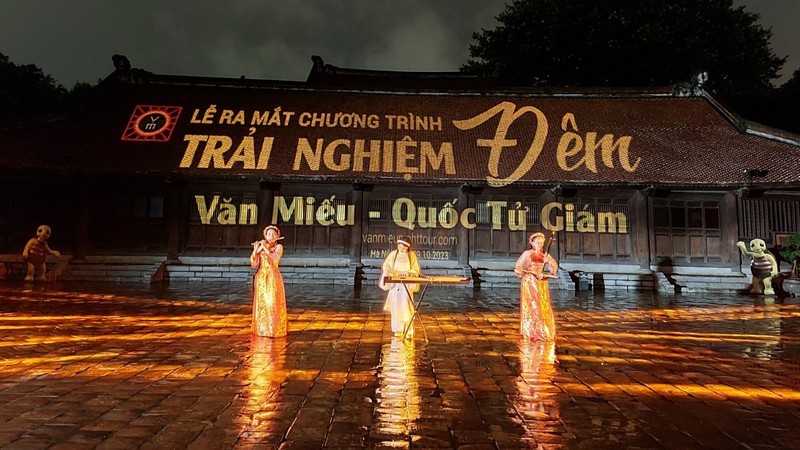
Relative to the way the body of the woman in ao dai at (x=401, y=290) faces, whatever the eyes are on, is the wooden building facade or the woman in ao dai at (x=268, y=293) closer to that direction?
the woman in ao dai

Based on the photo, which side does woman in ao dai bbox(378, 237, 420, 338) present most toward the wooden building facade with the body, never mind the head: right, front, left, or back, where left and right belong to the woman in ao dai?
back

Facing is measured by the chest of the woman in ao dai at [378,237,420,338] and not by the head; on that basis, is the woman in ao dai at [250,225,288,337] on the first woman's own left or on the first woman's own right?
on the first woman's own right

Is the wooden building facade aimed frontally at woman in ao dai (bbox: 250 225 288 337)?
yes

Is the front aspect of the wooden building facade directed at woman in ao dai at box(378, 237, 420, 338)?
yes

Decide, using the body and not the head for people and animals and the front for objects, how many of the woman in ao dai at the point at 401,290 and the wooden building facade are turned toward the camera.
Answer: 2

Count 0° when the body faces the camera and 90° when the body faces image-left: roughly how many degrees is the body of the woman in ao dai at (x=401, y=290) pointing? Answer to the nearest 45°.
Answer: approximately 0°
